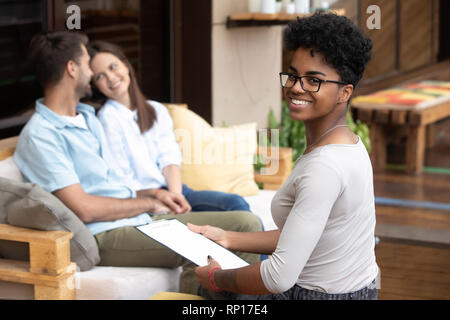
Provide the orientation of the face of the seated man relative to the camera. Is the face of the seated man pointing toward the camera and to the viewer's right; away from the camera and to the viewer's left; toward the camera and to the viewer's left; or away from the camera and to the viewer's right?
away from the camera and to the viewer's right

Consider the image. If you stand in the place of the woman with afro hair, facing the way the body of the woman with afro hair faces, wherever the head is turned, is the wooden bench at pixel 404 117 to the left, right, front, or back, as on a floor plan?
right

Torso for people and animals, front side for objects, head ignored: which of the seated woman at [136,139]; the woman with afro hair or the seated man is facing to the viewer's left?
the woman with afro hair

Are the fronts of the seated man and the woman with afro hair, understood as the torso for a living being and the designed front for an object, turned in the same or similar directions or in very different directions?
very different directions

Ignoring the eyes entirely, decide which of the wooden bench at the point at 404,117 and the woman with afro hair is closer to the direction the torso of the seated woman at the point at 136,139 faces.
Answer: the woman with afro hair

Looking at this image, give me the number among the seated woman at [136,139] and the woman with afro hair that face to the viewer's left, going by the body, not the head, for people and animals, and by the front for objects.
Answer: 1

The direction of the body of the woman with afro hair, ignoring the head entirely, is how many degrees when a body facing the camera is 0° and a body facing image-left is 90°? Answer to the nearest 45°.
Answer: approximately 90°

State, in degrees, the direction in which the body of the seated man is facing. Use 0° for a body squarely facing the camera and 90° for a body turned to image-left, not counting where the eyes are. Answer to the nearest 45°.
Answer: approximately 270°

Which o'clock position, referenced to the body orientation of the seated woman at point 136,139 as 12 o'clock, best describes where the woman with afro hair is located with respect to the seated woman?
The woman with afro hair is roughly at 1 o'clock from the seated woman.

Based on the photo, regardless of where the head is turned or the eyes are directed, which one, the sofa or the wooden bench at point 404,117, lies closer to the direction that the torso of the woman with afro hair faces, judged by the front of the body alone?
the sofa
